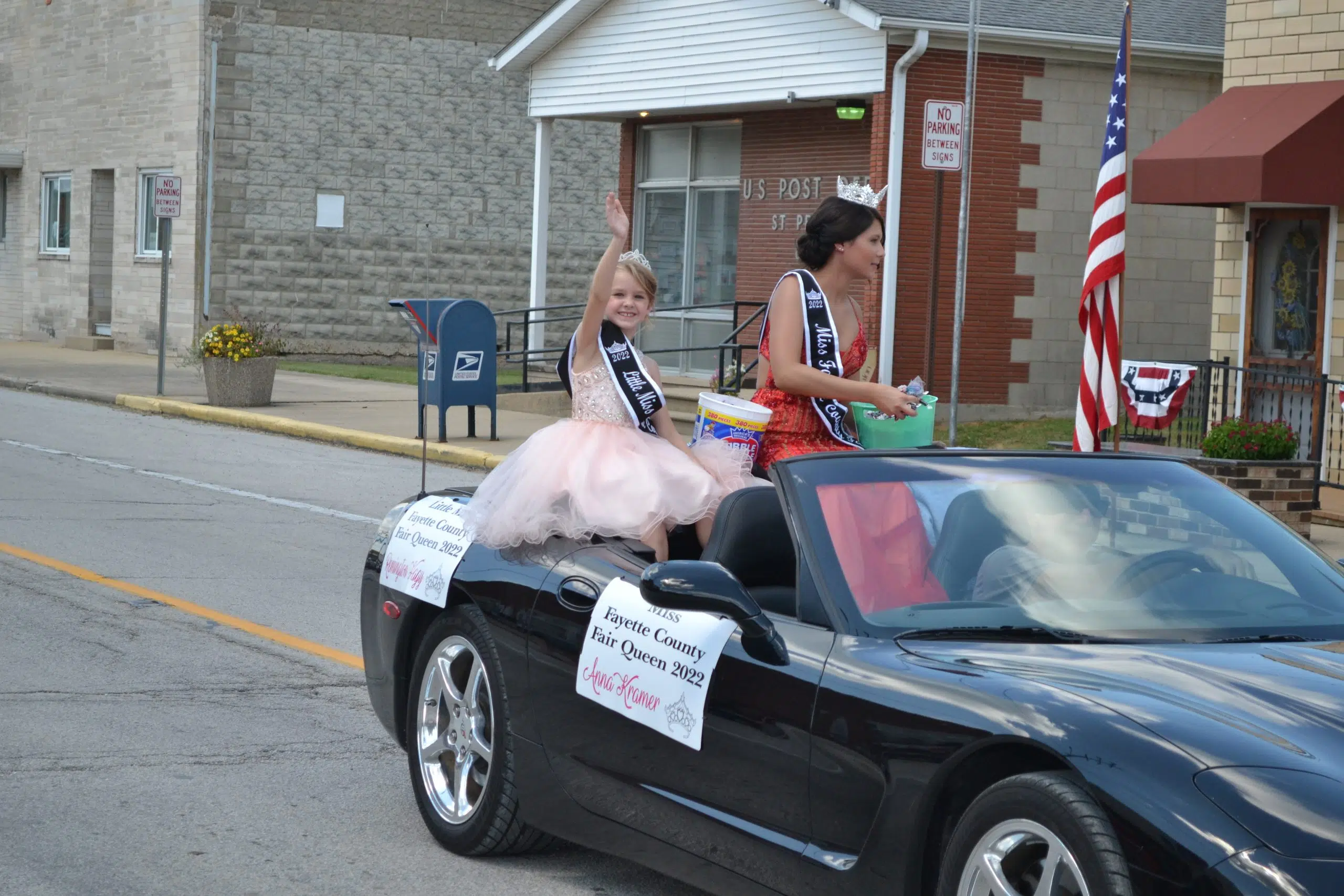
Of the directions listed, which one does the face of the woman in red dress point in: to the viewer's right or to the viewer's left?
to the viewer's right

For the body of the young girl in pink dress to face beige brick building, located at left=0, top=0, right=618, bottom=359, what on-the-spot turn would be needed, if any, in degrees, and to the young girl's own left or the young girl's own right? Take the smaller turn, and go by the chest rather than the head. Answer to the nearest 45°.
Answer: approximately 135° to the young girl's own left

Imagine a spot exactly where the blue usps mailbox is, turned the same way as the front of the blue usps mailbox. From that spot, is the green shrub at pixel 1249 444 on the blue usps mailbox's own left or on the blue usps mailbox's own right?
on the blue usps mailbox's own left

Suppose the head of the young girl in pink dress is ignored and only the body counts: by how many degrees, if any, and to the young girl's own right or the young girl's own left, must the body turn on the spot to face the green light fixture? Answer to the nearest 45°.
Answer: approximately 135° to the young girl's own left

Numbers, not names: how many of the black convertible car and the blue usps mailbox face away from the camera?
0

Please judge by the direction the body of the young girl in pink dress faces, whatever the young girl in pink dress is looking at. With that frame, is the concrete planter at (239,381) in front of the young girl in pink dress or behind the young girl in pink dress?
behind

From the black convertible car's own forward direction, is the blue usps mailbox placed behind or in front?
behind

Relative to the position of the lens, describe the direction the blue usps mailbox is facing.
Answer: facing the viewer and to the left of the viewer

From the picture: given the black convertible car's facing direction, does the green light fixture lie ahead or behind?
behind

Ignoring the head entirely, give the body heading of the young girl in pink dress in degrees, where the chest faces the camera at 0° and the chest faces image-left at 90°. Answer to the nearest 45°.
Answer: approximately 315°

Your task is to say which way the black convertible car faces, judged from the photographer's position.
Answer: facing the viewer and to the right of the viewer

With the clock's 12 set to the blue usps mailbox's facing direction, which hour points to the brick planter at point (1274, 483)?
The brick planter is roughly at 9 o'clock from the blue usps mailbox.

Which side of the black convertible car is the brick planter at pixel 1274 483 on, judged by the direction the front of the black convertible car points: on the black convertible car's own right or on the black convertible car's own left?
on the black convertible car's own left

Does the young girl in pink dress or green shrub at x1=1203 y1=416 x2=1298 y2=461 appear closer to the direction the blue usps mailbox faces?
the young girl in pink dress
